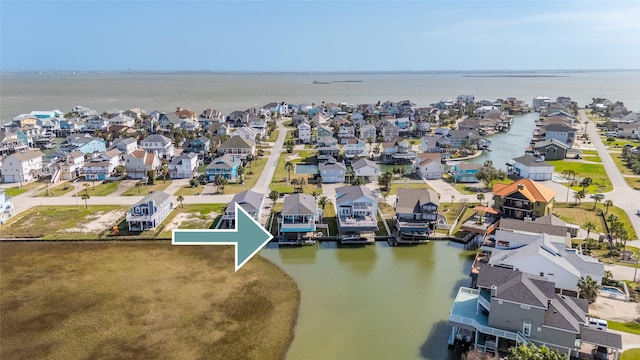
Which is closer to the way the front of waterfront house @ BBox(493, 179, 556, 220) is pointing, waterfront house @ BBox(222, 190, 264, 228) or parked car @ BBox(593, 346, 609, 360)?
the waterfront house

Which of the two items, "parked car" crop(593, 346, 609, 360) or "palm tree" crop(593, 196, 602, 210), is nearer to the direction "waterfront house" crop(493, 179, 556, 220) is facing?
the parked car

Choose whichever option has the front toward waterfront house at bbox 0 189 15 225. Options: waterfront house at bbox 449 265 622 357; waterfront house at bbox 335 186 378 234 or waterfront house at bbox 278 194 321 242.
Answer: waterfront house at bbox 449 265 622 357

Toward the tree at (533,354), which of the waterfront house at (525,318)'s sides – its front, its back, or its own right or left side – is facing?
right

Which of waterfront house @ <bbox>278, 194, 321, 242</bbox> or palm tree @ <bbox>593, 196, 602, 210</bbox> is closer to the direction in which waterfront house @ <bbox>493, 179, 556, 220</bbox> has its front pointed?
the waterfront house

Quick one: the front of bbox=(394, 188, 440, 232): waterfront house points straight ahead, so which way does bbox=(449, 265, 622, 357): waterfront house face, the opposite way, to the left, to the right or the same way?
to the right

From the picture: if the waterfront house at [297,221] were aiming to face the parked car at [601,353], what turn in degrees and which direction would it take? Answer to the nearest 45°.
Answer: approximately 45° to its left
